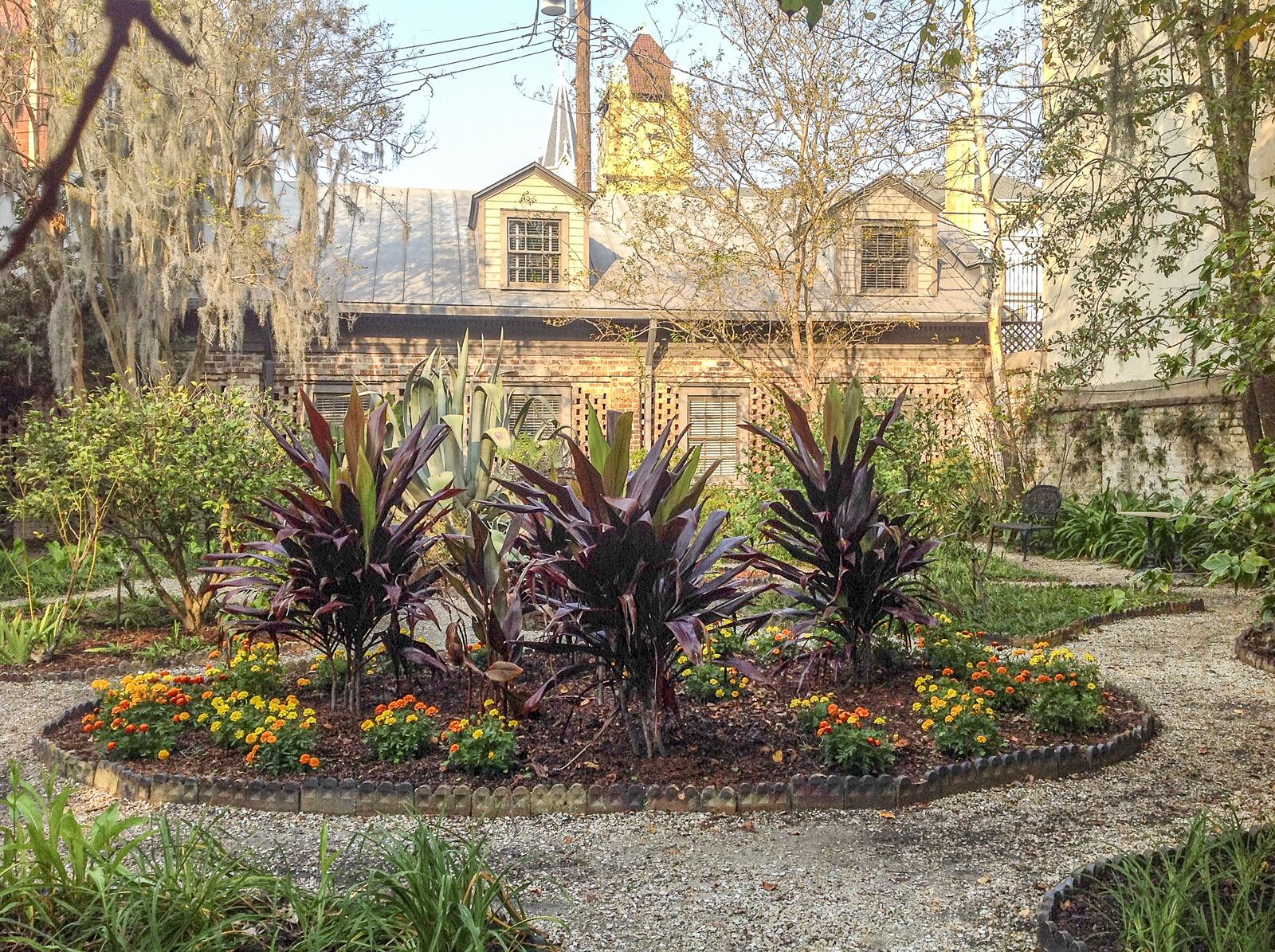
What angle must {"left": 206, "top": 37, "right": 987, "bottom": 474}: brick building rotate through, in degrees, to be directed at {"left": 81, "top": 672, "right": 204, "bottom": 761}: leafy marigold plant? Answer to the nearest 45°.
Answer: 0° — it already faces it

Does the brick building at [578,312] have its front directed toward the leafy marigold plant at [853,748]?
yes

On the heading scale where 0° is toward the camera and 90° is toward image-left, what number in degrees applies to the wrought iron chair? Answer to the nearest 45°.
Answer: approximately 45°

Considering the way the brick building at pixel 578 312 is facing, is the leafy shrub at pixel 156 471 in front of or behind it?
in front

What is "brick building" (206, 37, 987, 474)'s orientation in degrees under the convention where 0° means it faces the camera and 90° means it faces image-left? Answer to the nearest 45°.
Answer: approximately 0°

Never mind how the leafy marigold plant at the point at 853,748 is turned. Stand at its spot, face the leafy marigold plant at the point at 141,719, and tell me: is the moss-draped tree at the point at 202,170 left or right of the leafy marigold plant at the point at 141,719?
right

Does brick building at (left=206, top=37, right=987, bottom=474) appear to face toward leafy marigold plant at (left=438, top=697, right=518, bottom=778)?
yes

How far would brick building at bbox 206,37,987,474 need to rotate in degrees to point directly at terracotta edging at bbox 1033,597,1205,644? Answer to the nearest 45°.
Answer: approximately 45° to its left

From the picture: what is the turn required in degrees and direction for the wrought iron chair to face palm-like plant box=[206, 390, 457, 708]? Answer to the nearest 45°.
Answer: approximately 45° to its left

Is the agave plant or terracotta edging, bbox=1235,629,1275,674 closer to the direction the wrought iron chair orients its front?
the agave plant

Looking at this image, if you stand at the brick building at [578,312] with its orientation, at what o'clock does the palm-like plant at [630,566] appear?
The palm-like plant is roughly at 12 o'clock from the brick building.
